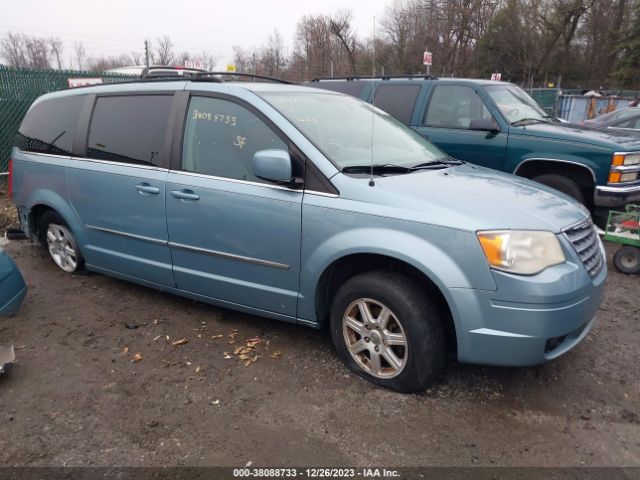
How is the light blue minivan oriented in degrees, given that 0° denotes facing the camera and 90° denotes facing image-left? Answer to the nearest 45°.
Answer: approximately 315°

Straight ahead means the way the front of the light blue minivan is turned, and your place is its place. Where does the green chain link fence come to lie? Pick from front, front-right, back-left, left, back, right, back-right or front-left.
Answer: back

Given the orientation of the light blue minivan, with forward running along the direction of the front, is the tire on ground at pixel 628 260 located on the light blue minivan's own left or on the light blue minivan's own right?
on the light blue minivan's own left

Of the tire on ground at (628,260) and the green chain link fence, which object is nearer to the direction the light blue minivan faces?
the tire on ground
